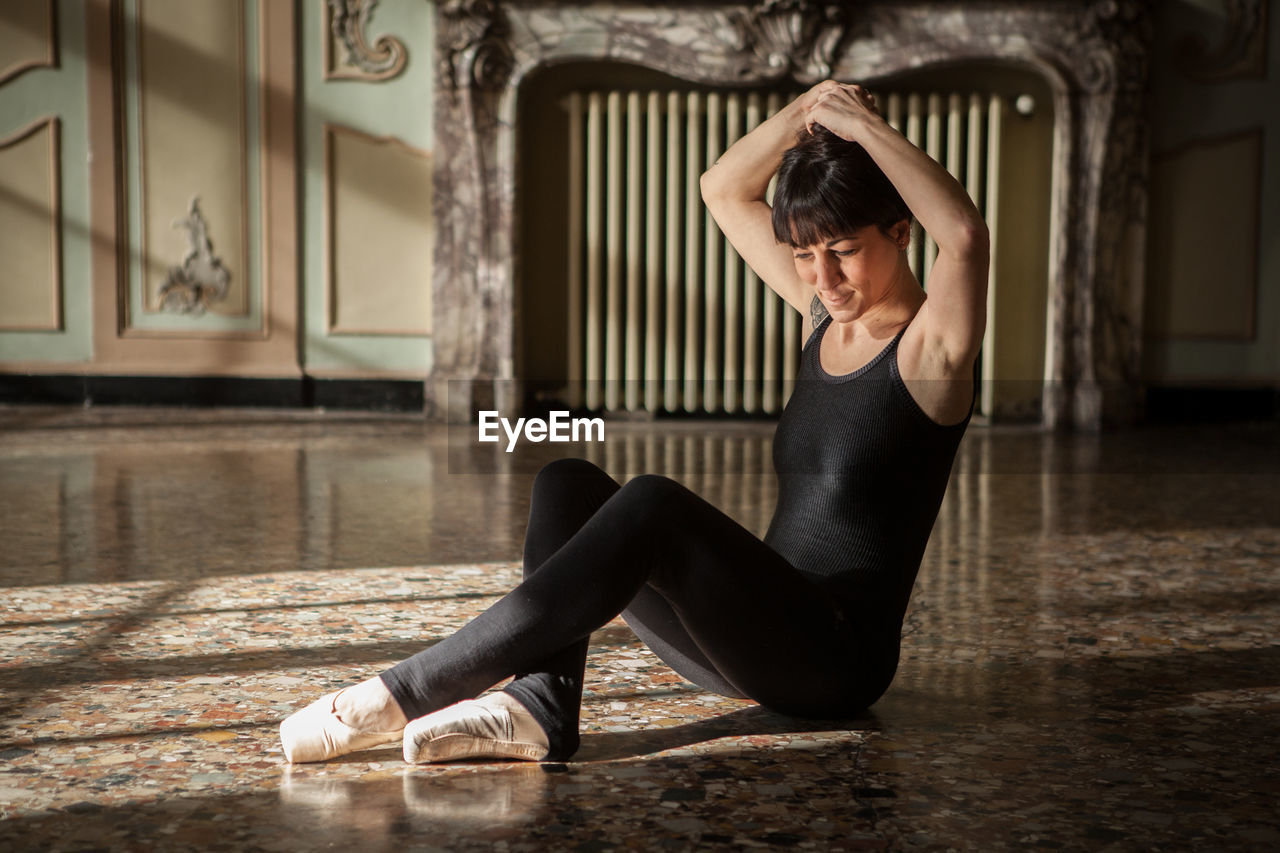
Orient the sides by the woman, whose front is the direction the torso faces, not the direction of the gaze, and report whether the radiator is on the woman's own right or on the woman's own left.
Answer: on the woman's own right

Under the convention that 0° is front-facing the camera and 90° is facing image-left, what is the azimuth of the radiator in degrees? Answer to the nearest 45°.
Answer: approximately 0°

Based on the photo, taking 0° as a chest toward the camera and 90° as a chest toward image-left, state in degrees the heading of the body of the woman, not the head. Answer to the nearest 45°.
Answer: approximately 45°

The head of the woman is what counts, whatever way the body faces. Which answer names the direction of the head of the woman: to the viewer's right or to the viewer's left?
to the viewer's left

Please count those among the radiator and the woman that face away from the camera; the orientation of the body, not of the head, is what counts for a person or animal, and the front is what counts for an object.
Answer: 0

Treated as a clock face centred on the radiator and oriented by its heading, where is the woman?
The woman is roughly at 12 o'clock from the radiator.
